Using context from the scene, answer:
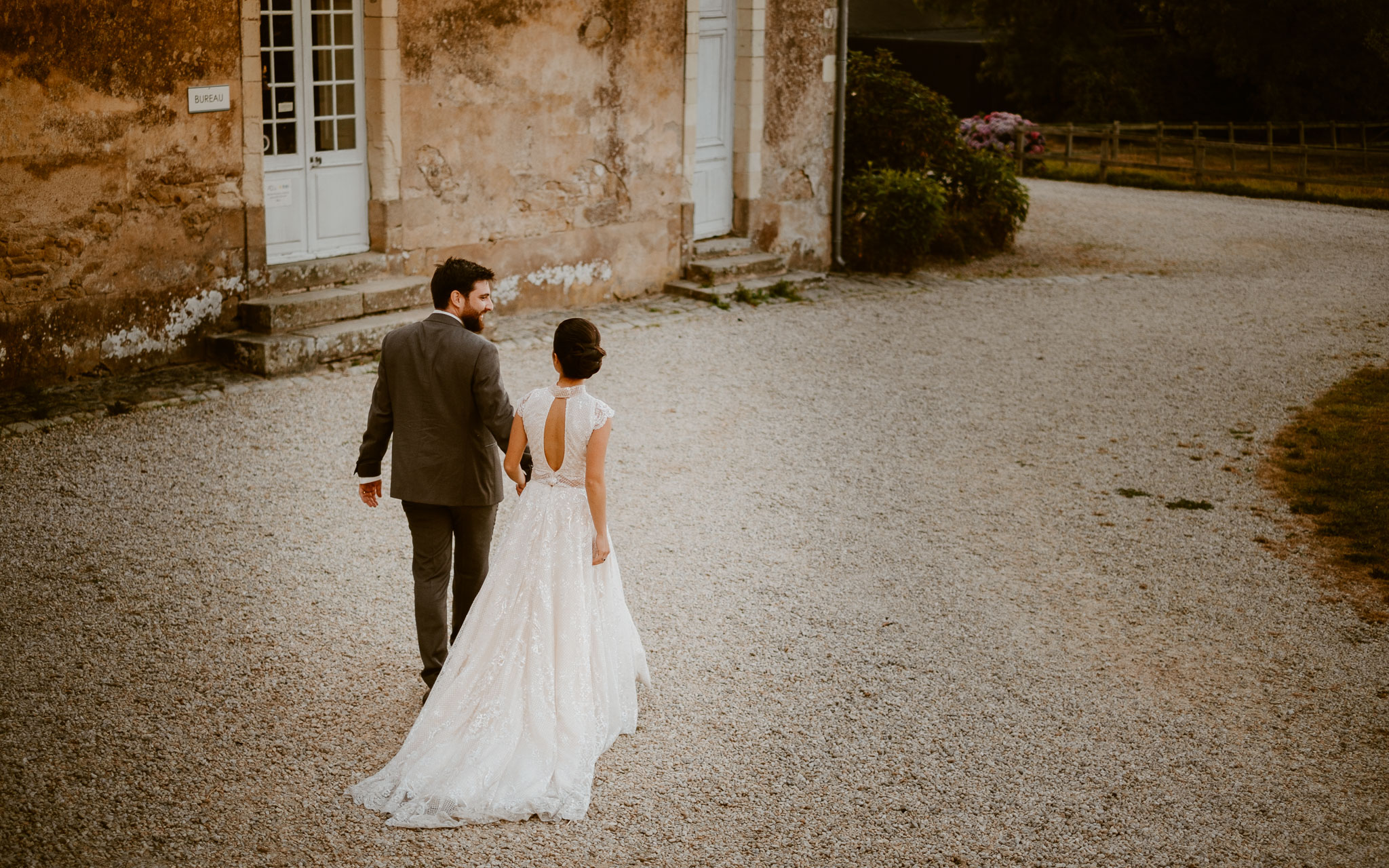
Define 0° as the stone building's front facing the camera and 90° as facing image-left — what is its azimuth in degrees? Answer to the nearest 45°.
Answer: approximately 315°

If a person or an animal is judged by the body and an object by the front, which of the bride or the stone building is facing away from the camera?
the bride

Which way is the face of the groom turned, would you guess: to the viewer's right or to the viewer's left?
to the viewer's right

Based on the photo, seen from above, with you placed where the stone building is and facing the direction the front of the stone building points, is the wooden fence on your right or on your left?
on your left

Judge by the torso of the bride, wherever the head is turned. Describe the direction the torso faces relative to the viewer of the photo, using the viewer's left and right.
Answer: facing away from the viewer

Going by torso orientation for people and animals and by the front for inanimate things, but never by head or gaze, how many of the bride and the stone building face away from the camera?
1
